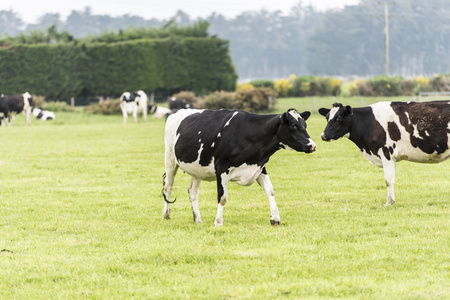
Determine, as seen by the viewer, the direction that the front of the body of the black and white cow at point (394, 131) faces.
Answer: to the viewer's left

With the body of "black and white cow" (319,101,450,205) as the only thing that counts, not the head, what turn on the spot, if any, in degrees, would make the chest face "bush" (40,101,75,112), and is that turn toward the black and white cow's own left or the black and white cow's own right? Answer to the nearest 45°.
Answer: approximately 45° to the black and white cow's own right

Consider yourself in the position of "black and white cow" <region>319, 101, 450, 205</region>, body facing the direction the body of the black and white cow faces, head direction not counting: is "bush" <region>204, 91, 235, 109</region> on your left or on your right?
on your right

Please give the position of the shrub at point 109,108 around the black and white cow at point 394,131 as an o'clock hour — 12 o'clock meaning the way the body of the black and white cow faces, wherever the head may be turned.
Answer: The shrub is roughly at 2 o'clock from the black and white cow.

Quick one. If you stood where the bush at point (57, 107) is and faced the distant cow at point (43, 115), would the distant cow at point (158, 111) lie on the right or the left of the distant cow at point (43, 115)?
left

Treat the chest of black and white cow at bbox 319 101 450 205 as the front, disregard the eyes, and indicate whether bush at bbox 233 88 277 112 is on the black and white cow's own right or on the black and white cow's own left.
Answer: on the black and white cow's own right

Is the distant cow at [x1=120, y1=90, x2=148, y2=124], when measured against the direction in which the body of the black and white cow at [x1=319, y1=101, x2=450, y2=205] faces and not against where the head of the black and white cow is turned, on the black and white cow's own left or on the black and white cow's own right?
on the black and white cow's own right

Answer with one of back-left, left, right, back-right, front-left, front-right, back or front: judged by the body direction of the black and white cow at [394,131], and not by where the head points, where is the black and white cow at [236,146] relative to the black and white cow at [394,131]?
front-left

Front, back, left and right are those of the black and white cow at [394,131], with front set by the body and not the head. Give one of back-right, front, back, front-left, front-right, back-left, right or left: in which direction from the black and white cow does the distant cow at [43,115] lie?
front-right
